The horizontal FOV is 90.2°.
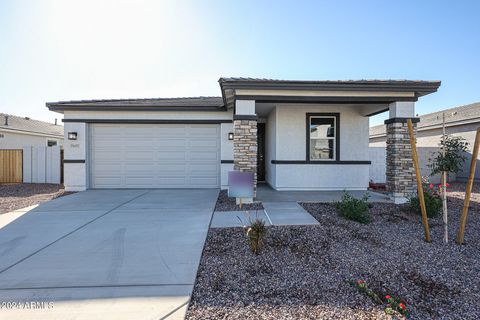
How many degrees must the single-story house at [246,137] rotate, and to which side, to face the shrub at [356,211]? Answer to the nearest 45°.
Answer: approximately 45° to its left

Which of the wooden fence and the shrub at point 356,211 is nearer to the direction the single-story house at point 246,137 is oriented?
the shrub

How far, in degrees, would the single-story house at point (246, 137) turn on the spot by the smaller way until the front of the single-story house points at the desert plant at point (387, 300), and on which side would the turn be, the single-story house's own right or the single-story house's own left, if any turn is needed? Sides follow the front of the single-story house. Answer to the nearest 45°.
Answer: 0° — it already faces it

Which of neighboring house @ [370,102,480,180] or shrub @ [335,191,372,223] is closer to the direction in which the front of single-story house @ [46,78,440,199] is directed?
the shrub

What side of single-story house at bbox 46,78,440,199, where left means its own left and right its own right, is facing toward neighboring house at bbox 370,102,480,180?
left

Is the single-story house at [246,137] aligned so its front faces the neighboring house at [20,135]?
no

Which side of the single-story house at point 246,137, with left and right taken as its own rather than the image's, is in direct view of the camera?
front

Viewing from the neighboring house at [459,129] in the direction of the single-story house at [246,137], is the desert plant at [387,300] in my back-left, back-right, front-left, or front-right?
front-left

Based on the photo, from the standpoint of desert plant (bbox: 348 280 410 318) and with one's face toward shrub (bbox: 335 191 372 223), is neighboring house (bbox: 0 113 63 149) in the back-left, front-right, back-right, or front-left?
front-left

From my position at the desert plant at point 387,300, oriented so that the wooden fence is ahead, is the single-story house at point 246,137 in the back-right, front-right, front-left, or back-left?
front-right

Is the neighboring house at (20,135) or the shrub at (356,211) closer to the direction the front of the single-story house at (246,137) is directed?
the shrub

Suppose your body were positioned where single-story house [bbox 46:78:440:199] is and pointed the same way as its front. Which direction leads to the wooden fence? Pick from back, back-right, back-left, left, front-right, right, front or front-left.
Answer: right
